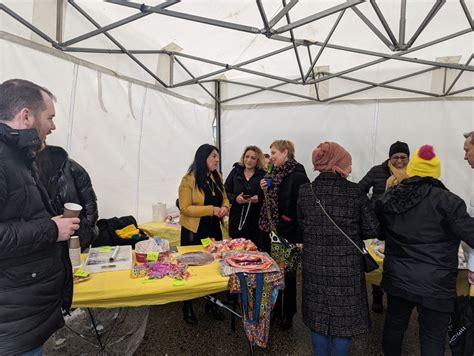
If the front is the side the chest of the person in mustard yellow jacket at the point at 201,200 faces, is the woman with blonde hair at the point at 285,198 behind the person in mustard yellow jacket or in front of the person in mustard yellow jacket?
in front

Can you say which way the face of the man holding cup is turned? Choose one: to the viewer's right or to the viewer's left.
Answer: to the viewer's right

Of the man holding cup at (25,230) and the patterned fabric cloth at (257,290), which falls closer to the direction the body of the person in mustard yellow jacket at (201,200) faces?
the patterned fabric cloth

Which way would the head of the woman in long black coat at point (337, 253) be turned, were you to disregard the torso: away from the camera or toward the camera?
away from the camera

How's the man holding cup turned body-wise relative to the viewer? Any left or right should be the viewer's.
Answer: facing to the right of the viewer

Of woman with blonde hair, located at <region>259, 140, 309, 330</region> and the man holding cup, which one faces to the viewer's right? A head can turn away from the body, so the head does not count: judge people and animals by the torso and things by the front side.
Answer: the man holding cup

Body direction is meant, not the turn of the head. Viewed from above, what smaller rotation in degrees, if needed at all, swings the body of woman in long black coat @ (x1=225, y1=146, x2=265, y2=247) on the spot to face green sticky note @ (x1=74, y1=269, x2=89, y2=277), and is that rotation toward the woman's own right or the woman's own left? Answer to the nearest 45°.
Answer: approximately 45° to the woman's own right

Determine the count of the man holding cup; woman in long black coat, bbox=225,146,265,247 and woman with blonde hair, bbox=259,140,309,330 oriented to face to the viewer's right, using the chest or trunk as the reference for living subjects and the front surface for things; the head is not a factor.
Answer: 1

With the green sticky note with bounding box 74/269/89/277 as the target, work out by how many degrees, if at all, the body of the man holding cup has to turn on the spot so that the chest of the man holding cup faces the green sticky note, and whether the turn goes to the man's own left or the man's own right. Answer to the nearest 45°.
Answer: approximately 45° to the man's own left

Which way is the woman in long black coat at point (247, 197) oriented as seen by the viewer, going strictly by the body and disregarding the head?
toward the camera
